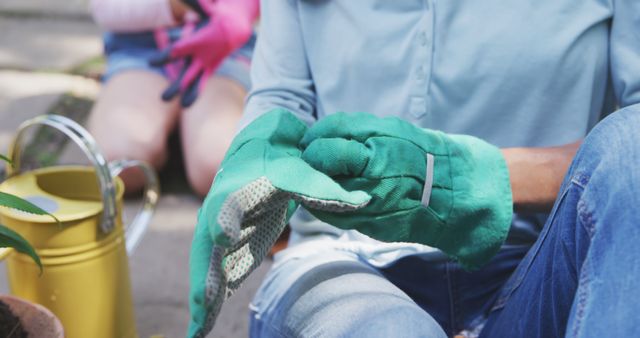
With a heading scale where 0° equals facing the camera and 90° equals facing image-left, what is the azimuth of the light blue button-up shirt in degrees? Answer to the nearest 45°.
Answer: approximately 0°

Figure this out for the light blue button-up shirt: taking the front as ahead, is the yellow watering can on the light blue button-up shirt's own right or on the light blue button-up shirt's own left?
on the light blue button-up shirt's own right
